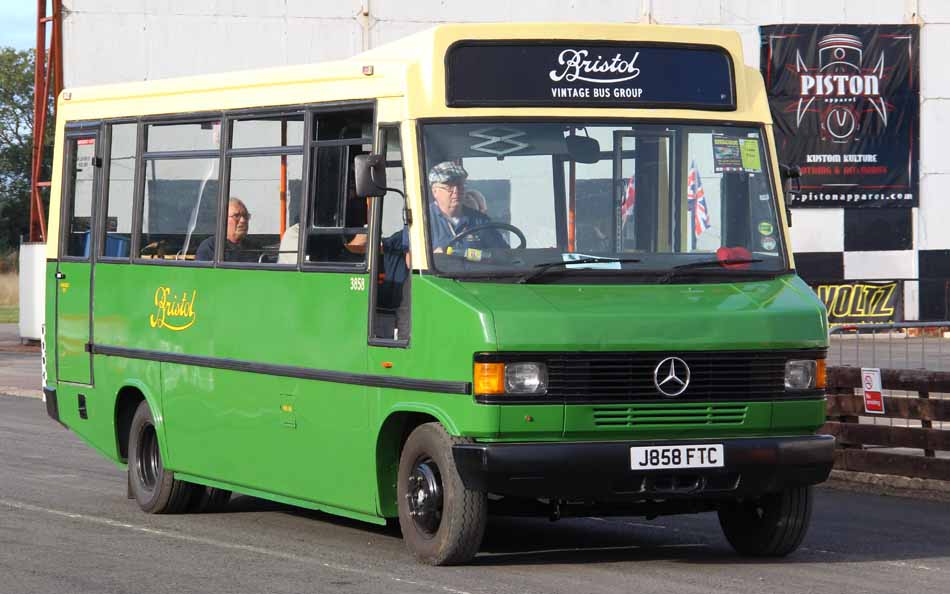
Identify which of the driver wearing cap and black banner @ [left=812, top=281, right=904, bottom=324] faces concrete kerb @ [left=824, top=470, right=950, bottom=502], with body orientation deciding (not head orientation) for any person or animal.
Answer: the black banner

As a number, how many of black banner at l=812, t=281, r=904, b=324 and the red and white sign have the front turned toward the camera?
2

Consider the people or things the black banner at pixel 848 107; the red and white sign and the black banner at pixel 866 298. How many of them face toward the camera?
3

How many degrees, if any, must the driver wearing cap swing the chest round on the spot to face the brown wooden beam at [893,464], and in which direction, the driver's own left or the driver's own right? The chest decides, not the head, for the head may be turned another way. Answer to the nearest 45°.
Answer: approximately 90° to the driver's own left

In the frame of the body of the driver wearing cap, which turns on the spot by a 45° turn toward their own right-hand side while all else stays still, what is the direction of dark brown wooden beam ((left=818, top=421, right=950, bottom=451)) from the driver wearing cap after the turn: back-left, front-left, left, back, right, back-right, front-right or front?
back-left

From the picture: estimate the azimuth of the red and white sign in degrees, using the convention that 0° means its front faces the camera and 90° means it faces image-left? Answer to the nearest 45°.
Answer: approximately 0°

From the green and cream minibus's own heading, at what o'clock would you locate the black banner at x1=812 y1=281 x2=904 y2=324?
The black banner is roughly at 8 o'clock from the green and cream minibus.

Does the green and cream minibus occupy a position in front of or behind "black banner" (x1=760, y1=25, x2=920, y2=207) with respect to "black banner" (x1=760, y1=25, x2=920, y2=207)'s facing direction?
in front

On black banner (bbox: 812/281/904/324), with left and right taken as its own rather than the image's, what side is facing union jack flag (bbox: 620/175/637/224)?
front

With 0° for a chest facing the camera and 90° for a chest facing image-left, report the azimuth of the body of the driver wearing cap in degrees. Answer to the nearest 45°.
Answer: approximately 315°

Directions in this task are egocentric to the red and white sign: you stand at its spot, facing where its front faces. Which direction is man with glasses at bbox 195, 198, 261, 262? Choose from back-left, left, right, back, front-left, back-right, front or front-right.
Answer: front-right

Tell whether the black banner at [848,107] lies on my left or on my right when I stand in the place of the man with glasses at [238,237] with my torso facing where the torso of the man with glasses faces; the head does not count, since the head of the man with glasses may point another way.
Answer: on my left

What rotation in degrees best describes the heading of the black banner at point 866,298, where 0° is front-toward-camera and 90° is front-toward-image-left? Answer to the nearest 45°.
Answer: approximately 0°

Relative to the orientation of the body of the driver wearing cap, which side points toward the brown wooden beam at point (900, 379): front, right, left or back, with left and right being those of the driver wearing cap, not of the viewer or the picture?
left
